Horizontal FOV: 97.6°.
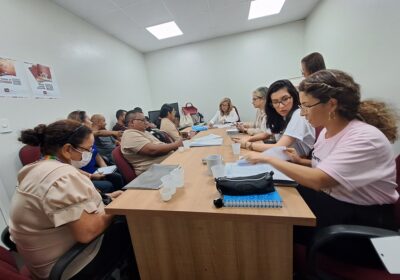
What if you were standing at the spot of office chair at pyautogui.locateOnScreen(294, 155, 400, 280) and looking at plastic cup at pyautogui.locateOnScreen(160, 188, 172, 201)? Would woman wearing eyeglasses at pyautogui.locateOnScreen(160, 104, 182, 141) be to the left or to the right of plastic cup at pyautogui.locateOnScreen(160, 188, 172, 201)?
right

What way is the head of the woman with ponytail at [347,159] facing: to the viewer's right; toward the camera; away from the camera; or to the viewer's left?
to the viewer's left

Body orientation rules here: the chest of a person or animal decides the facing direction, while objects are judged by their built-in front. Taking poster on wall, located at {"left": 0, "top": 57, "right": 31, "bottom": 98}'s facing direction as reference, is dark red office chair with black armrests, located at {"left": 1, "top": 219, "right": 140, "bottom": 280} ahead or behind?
ahead

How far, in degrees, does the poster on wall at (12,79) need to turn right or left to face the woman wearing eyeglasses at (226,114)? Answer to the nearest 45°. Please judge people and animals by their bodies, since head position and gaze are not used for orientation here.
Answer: approximately 45° to its left

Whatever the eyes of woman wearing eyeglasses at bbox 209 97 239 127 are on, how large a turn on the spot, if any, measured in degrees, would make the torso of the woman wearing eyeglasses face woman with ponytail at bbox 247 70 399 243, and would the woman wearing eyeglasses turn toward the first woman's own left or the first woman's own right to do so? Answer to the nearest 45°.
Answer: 0° — they already face them

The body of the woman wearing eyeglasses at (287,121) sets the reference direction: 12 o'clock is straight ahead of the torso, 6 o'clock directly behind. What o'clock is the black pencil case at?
The black pencil case is roughly at 11 o'clock from the woman wearing eyeglasses.

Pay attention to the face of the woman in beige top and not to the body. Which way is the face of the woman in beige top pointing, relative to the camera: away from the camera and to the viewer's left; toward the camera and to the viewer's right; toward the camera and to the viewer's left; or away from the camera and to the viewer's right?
away from the camera and to the viewer's right

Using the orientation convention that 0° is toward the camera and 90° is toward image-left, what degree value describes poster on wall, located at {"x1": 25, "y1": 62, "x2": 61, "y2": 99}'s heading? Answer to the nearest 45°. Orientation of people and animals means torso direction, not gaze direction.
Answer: approximately 315°

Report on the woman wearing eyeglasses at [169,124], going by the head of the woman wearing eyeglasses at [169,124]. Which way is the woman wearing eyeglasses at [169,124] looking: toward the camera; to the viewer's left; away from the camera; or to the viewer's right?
to the viewer's right

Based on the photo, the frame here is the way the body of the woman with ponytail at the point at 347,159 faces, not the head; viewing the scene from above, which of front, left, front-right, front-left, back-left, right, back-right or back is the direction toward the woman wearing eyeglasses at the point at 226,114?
front-right

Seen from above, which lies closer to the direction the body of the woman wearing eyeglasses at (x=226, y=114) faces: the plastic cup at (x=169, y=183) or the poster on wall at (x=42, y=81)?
the plastic cup

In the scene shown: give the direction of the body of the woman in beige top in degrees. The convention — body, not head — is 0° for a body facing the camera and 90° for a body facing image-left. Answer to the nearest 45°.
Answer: approximately 225°

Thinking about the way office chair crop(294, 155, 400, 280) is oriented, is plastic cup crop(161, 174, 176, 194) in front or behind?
in front
